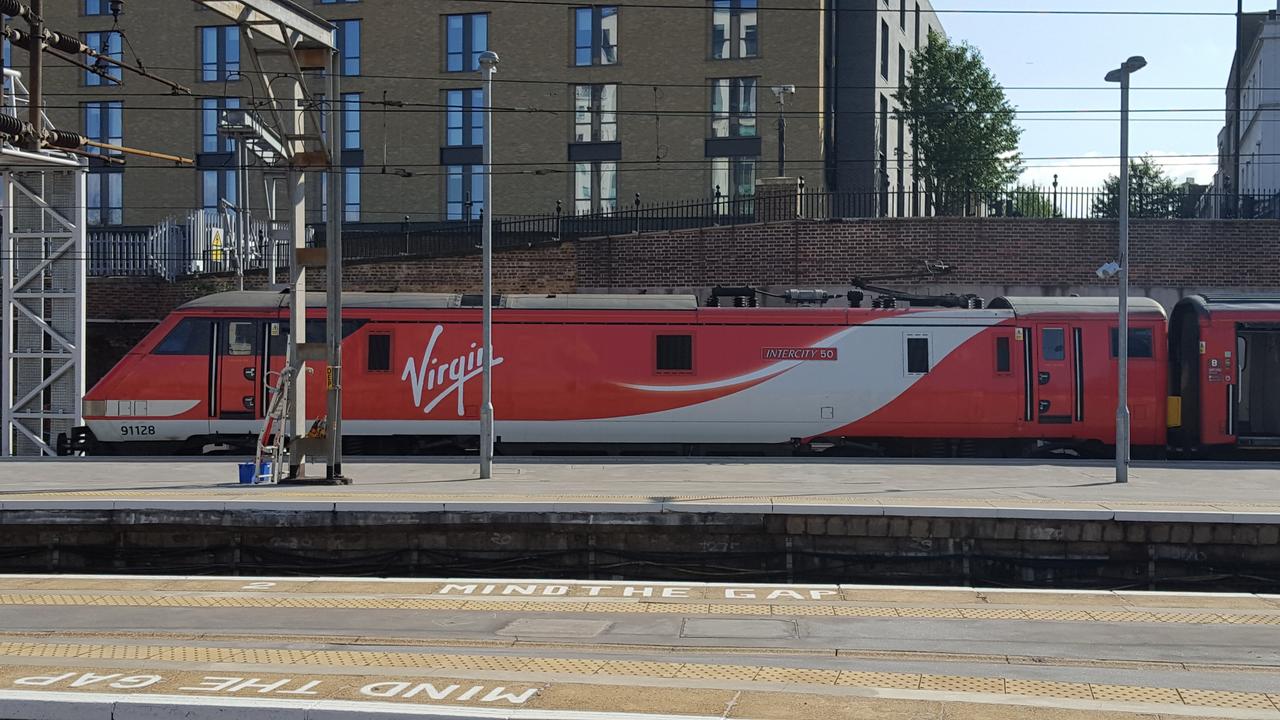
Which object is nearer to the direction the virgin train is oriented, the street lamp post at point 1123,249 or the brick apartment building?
the brick apartment building

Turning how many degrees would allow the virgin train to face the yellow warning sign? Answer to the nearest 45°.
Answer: approximately 45° to its right

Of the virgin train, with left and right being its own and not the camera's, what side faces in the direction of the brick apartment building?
right

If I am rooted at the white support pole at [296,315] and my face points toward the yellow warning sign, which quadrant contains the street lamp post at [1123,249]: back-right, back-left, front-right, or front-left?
back-right

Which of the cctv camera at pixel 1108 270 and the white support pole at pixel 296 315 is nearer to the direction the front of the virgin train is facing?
the white support pole

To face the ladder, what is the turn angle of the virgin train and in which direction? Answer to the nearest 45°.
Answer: approximately 45° to its left

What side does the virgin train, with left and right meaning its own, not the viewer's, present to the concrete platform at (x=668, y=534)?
left

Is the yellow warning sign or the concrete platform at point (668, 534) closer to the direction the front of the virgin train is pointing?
the yellow warning sign

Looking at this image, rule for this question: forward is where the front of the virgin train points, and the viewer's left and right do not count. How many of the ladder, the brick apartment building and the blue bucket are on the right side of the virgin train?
1

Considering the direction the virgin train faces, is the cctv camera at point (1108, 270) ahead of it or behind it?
behind

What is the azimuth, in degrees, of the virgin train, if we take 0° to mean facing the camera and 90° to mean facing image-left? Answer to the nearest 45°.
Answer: approximately 90°
